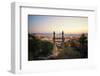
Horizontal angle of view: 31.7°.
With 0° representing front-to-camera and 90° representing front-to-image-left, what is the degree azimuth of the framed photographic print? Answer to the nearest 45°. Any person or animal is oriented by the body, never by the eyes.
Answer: approximately 315°
